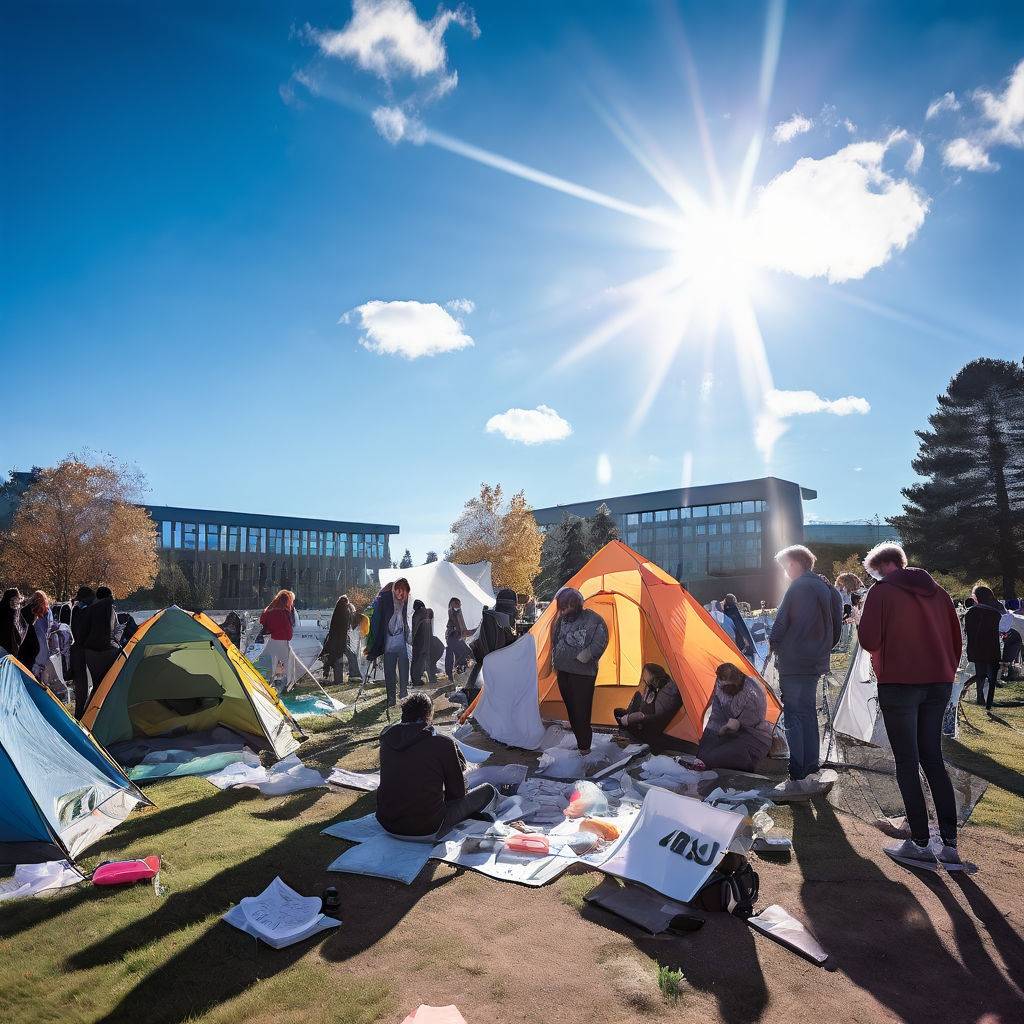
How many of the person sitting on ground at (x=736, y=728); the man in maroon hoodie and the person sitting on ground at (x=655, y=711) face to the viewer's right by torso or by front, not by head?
0

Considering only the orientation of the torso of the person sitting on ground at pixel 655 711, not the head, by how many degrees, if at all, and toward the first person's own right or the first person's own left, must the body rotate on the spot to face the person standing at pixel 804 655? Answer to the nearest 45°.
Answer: approximately 90° to the first person's own left

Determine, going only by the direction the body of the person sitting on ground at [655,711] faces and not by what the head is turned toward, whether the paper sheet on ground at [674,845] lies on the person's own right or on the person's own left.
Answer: on the person's own left

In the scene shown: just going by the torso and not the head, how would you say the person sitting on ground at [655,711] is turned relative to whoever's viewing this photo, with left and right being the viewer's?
facing the viewer and to the left of the viewer

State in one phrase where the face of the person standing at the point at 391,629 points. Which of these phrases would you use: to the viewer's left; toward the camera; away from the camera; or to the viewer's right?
toward the camera

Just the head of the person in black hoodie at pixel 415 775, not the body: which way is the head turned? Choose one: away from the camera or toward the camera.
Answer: away from the camera

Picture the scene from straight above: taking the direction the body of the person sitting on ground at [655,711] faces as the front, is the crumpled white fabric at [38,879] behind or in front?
in front

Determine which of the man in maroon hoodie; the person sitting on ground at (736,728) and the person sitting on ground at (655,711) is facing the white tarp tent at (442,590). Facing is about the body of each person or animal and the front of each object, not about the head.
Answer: the man in maroon hoodie

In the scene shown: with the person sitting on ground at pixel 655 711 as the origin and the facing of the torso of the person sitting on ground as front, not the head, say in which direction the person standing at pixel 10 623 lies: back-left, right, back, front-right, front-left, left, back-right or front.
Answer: front-right

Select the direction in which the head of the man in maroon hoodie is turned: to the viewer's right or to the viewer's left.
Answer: to the viewer's left

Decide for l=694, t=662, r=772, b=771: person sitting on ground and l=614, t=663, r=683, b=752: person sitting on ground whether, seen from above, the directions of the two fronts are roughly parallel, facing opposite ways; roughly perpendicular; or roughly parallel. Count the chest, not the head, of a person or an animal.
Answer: roughly parallel

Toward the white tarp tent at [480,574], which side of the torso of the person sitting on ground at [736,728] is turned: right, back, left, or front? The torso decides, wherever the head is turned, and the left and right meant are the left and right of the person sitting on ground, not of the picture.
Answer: right

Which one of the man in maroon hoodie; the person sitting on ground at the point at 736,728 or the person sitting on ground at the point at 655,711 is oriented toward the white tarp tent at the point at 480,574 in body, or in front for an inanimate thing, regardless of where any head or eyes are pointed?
the man in maroon hoodie

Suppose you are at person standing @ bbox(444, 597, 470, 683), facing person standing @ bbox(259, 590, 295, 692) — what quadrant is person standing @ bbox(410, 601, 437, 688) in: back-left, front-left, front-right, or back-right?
front-left

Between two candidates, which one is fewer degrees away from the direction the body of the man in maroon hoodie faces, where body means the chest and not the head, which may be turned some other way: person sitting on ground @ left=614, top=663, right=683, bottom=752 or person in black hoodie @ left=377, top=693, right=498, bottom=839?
the person sitting on ground

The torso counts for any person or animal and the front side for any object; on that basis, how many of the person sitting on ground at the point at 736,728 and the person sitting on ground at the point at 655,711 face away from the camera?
0

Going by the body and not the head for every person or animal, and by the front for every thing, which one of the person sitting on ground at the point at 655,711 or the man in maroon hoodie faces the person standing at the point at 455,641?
the man in maroon hoodie

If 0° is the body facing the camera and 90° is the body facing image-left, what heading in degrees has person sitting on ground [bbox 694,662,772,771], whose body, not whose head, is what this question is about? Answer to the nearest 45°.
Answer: approximately 45°

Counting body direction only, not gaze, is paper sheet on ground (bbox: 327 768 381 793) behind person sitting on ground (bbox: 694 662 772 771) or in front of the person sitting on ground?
in front

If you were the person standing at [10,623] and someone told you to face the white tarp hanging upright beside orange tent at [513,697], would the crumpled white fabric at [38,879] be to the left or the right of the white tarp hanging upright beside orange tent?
right

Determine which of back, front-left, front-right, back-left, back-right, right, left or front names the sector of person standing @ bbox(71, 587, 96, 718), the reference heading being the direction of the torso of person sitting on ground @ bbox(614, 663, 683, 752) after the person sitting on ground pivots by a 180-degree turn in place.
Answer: back-left
